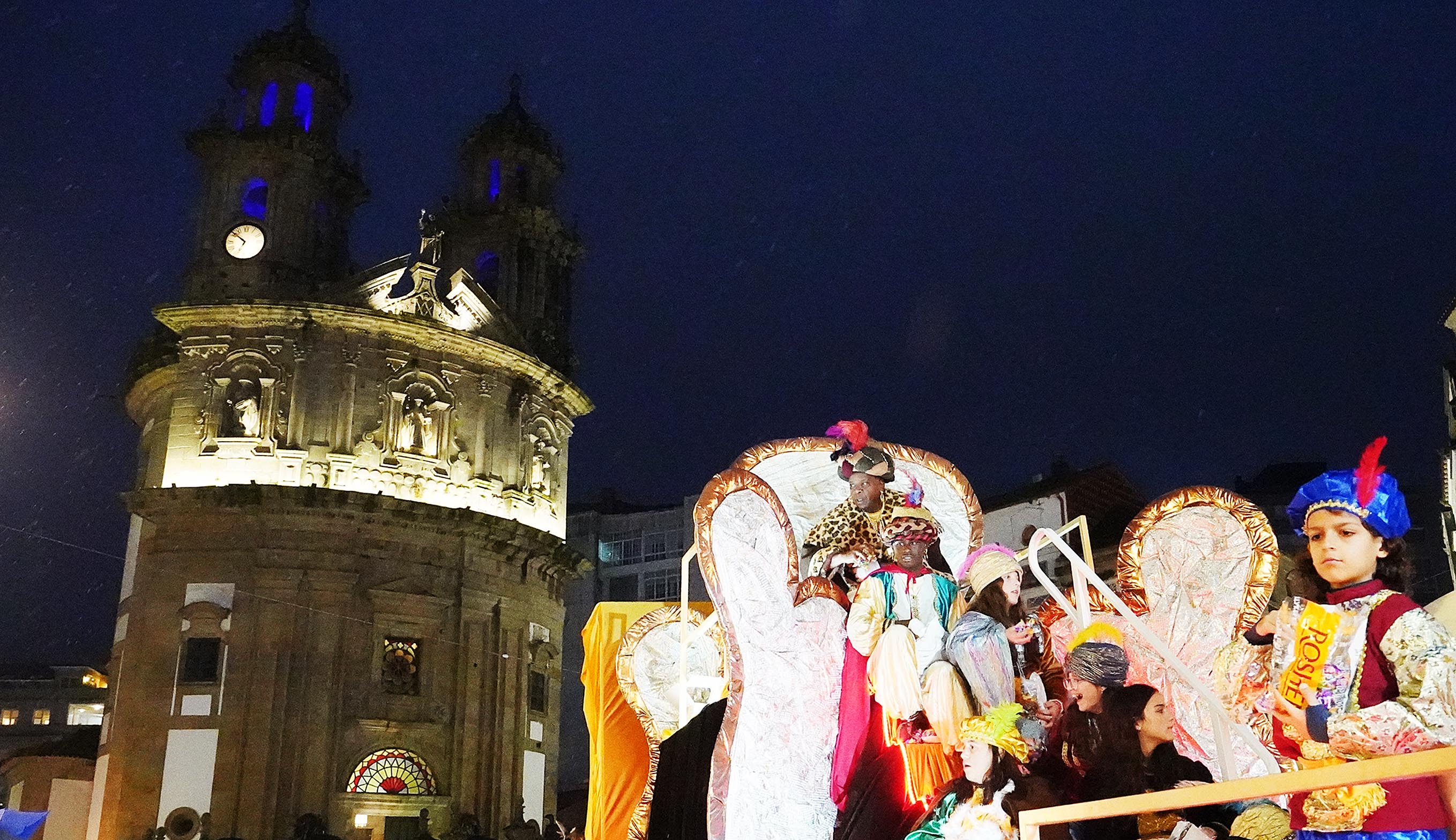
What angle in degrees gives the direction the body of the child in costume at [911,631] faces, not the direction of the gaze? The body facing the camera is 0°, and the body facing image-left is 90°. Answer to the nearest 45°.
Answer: approximately 0°

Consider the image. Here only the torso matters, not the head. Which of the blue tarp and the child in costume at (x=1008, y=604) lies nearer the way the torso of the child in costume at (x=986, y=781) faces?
the blue tarp

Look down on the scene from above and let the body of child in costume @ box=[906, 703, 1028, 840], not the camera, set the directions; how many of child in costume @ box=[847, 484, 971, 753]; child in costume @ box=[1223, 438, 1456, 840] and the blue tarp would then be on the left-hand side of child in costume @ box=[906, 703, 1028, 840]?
1

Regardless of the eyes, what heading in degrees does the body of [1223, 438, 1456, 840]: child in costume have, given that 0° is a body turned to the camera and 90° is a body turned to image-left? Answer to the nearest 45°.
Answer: approximately 45°

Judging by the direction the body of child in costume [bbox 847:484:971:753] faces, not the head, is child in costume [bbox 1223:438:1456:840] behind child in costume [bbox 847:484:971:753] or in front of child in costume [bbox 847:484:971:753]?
in front

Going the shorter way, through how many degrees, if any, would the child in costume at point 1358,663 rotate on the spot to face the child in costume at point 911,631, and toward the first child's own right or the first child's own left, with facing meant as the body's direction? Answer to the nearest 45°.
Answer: approximately 90° to the first child's own right

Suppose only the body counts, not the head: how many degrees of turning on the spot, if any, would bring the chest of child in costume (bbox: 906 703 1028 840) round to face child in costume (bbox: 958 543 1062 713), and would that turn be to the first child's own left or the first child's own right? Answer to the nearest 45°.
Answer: approximately 135° to the first child's own right
